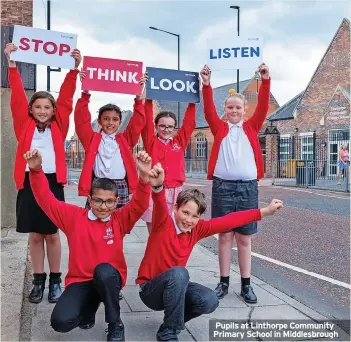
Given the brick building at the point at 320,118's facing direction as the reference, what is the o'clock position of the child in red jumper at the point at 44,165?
The child in red jumper is roughly at 12 o'clock from the brick building.

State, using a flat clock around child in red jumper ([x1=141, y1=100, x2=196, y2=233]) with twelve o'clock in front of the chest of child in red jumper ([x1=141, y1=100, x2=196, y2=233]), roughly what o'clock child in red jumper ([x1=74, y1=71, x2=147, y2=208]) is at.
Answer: child in red jumper ([x1=74, y1=71, x2=147, y2=208]) is roughly at 2 o'clock from child in red jumper ([x1=141, y1=100, x2=196, y2=233]).

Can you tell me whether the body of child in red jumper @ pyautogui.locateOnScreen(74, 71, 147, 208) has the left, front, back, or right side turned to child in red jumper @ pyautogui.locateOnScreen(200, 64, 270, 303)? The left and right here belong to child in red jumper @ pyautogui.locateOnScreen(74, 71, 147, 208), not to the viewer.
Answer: left

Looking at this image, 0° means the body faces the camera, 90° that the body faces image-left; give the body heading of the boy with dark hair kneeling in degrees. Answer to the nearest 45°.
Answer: approximately 0°
